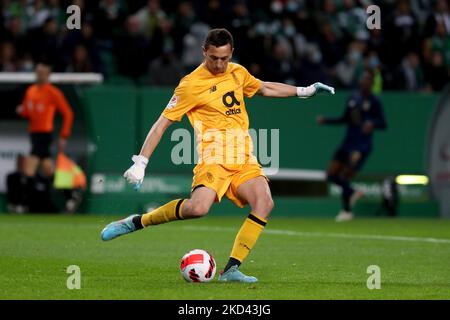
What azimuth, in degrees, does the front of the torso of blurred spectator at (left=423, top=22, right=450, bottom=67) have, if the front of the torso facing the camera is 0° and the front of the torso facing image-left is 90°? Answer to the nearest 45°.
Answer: approximately 0°

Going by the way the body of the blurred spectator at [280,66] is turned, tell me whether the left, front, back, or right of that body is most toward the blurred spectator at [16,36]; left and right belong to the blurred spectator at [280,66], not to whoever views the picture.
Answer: right

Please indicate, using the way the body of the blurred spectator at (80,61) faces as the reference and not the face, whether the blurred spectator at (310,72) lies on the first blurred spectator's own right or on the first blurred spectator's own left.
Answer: on the first blurred spectator's own left

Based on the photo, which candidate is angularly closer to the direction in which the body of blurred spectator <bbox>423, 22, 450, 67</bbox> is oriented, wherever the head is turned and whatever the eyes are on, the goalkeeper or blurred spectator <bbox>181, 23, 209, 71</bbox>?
the goalkeeper

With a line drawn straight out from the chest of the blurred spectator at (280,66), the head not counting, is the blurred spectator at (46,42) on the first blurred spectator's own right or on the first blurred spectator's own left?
on the first blurred spectator's own right

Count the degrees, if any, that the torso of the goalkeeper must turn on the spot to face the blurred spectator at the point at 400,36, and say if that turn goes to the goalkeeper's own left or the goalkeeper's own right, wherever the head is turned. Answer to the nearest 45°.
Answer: approximately 135° to the goalkeeper's own left

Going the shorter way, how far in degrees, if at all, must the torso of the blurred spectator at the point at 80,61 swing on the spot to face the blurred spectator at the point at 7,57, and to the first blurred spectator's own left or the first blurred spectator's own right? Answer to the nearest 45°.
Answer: approximately 90° to the first blurred spectator's own right
